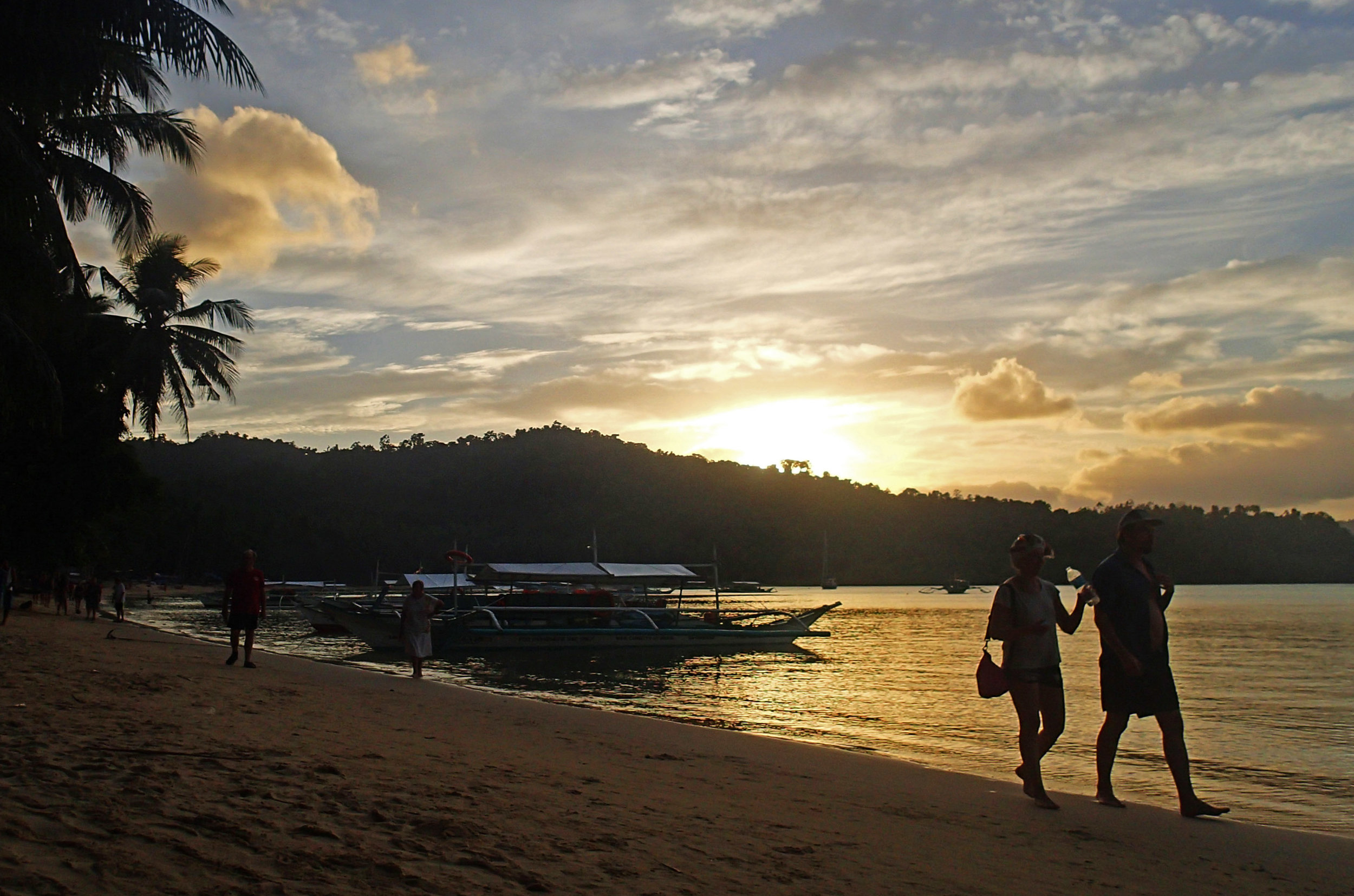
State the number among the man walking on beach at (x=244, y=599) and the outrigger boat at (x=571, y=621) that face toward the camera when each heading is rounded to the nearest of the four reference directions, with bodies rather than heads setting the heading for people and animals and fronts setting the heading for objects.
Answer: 1

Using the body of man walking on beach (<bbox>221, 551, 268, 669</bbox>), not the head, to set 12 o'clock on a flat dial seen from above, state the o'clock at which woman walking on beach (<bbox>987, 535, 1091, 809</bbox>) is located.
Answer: The woman walking on beach is roughly at 11 o'clock from the man walking on beach.
